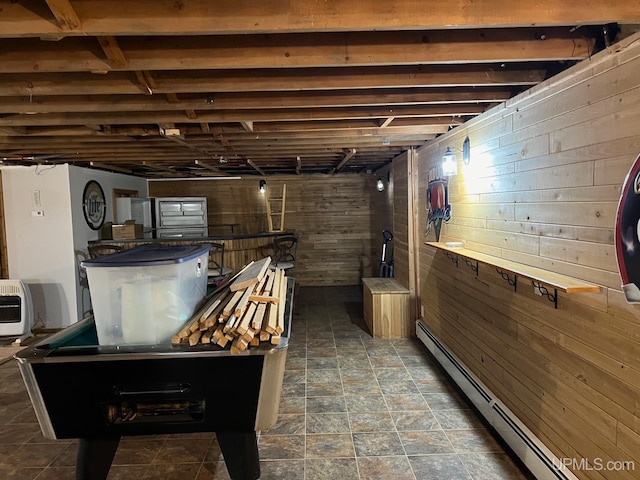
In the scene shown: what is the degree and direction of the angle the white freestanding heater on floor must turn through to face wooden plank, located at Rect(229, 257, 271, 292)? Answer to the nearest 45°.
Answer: approximately 45° to its left

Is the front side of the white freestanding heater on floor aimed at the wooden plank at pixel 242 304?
no

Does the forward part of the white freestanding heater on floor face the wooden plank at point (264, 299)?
no

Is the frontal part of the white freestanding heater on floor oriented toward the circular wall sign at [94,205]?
no

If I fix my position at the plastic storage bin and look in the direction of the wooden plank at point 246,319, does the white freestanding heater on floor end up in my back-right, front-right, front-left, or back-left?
back-left

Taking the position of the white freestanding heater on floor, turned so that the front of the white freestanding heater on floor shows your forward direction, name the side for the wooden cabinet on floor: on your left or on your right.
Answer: on your left

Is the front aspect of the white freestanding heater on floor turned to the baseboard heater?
no

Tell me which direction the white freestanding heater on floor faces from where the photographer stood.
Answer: facing the viewer and to the left of the viewer

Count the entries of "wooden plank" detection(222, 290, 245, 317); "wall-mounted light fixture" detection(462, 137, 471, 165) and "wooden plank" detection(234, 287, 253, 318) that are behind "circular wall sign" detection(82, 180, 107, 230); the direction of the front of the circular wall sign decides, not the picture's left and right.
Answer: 0

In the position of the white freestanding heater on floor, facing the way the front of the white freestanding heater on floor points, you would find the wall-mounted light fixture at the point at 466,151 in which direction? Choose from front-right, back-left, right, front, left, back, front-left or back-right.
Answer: left

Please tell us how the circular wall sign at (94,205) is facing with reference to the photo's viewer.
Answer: facing the viewer and to the right of the viewer

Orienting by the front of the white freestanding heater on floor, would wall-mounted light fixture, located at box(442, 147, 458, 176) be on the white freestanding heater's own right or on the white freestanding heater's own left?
on the white freestanding heater's own left

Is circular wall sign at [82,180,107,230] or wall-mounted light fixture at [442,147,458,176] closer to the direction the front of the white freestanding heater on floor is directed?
the wall-mounted light fixture

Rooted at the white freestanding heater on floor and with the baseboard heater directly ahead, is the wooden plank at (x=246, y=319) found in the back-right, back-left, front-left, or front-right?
front-right
